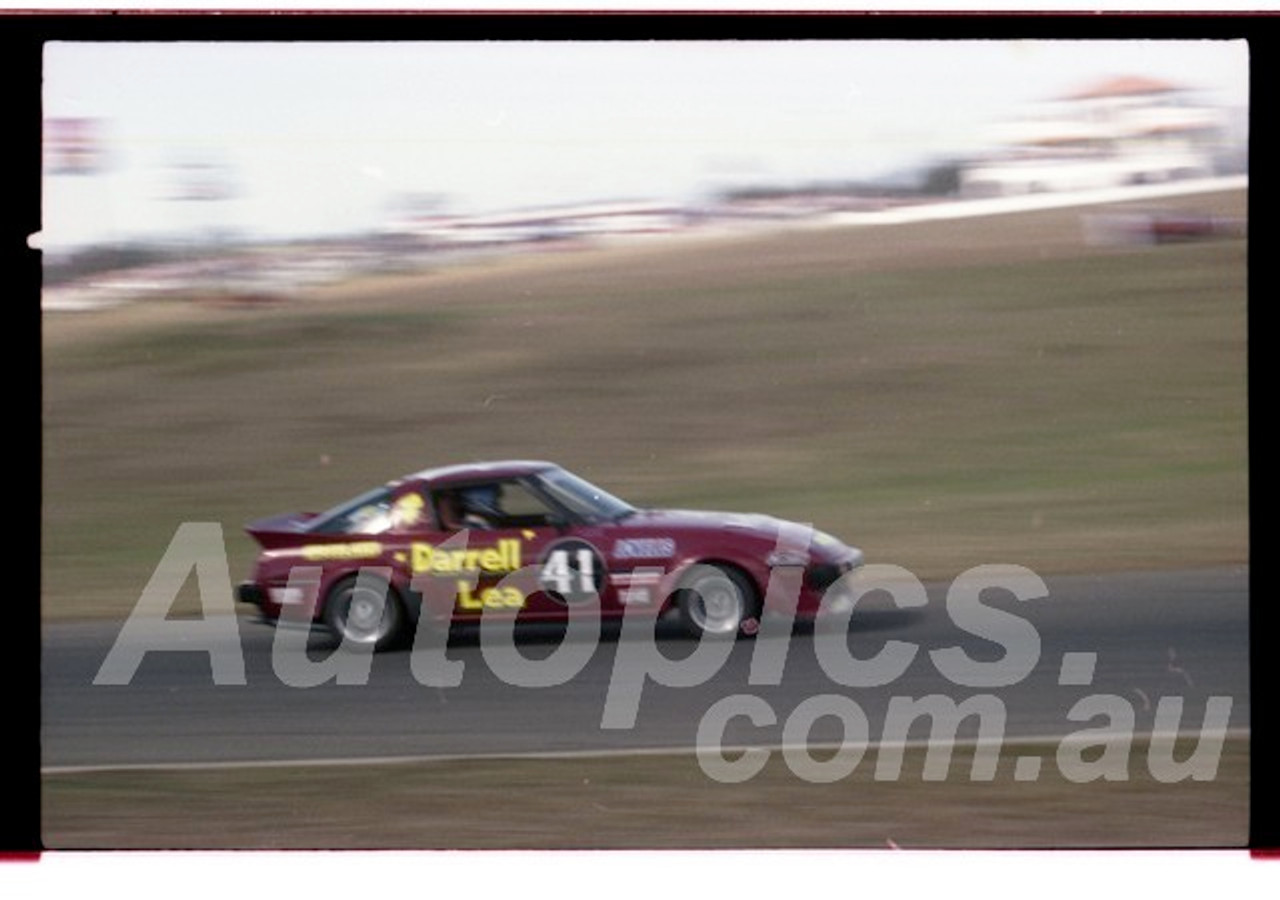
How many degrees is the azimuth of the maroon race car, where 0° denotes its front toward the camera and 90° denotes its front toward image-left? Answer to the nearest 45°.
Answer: approximately 270°
